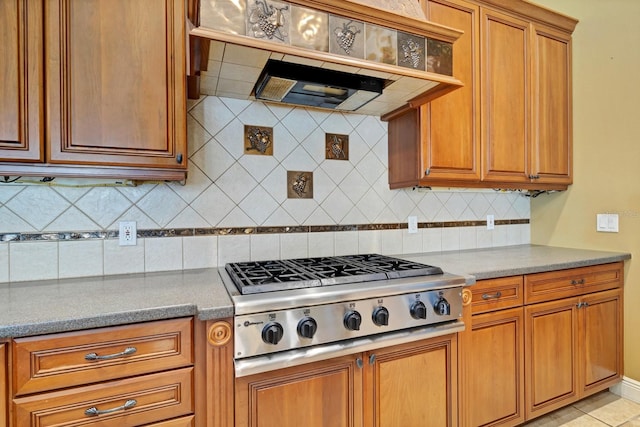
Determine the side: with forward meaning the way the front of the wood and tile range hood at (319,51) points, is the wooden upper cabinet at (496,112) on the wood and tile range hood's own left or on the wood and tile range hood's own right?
on the wood and tile range hood's own left

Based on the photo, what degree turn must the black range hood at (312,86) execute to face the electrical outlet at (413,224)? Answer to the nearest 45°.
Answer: approximately 90° to its left

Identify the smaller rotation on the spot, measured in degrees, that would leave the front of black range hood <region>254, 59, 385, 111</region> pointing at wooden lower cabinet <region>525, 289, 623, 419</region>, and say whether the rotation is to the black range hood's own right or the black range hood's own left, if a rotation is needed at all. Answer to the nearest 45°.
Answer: approximately 45° to the black range hood's own left

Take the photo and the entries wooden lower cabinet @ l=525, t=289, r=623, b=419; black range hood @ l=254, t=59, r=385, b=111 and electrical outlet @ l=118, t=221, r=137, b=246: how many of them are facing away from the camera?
0

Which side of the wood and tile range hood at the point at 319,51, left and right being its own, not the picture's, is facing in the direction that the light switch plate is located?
left

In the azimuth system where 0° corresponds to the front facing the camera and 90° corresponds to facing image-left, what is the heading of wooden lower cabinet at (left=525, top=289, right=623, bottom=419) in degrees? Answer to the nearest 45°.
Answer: approximately 315°

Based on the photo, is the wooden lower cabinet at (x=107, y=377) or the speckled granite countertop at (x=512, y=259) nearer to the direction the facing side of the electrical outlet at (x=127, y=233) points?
the wooden lower cabinet

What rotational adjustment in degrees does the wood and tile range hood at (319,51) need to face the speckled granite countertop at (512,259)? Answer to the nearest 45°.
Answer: approximately 90° to its left

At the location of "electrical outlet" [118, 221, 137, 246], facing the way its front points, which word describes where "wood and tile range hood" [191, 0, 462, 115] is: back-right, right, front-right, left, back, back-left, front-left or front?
front-left

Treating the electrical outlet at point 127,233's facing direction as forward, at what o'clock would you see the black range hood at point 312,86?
The black range hood is roughly at 10 o'clock from the electrical outlet.

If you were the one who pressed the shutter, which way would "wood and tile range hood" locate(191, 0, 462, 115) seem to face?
facing the viewer and to the right of the viewer

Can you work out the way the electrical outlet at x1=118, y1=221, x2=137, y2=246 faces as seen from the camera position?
facing the viewer

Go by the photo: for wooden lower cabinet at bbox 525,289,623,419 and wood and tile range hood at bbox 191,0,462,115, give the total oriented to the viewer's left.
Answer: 0
